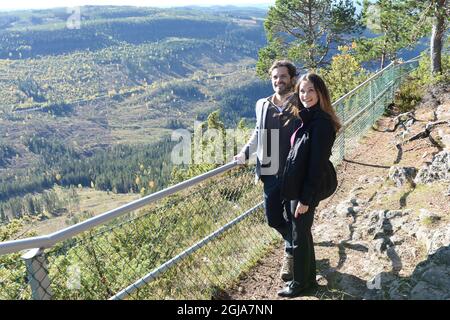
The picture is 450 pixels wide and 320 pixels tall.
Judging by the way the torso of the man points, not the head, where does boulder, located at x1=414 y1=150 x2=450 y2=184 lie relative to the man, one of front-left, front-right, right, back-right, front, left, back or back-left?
back-left

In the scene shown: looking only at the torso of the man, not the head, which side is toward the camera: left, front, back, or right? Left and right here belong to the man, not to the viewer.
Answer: front

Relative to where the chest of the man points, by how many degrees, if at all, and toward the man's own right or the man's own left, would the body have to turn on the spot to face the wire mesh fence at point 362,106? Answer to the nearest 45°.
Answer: approximately 180°

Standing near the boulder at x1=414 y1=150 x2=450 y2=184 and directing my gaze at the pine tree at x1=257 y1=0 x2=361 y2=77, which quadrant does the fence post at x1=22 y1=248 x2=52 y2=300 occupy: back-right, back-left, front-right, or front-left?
back-left

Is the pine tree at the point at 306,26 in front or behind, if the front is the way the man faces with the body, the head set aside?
behind

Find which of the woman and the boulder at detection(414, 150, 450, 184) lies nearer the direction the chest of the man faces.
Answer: the woman

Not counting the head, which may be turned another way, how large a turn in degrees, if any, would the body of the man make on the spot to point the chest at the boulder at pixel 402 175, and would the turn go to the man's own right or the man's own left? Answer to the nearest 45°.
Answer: approximately 135° to the man's own left
